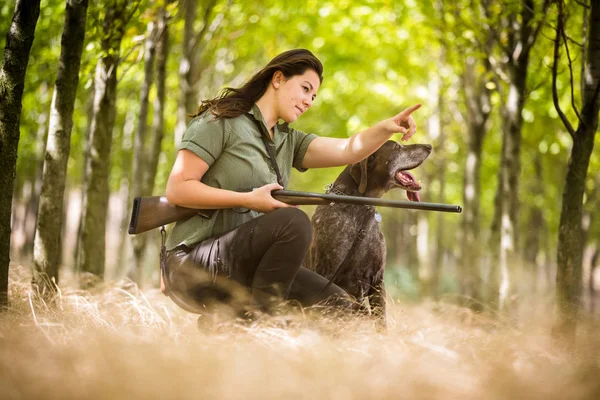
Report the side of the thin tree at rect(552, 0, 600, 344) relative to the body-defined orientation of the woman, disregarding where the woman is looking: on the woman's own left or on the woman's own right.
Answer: on the woman's own left

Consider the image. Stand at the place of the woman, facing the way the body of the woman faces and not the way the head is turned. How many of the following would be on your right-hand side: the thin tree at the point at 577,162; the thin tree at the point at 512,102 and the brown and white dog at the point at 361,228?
0

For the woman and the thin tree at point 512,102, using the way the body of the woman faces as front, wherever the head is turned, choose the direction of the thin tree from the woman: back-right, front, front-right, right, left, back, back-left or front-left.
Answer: left

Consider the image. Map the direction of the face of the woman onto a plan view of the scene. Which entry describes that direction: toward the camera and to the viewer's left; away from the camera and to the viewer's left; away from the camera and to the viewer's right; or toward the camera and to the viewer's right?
toward the camera and to the viewer's right

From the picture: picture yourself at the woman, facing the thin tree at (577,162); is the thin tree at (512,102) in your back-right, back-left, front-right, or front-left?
front-left

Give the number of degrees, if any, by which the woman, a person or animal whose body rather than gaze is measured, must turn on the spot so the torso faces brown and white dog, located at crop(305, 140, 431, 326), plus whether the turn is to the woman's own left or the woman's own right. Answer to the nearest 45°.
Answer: approximately 90° to the woman's own left
